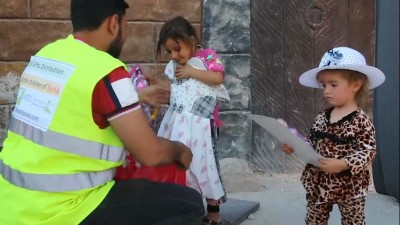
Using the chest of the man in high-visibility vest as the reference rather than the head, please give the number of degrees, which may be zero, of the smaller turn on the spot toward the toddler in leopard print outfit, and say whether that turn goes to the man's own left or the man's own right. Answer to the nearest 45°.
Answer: approximately 45° to the man's own right

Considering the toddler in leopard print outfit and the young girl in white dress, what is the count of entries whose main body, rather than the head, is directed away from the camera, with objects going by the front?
0

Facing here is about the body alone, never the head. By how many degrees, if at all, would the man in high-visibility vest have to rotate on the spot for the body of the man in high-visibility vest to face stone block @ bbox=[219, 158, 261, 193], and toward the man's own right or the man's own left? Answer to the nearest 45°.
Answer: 0° — they already face it

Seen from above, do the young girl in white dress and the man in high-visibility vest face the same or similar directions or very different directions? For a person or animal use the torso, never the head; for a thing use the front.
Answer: very different directions

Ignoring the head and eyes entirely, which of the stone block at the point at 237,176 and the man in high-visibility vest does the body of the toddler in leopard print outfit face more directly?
the man in high-visibility vest

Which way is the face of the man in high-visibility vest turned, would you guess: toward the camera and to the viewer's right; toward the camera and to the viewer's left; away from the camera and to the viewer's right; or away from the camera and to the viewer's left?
away from the camera and to the viewer's right

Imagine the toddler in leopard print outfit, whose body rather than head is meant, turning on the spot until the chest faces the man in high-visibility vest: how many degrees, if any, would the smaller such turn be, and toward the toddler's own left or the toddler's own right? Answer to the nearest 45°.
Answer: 0° — they already face them

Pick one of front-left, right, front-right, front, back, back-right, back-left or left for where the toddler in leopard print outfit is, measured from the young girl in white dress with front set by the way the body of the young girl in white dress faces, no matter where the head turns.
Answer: left
